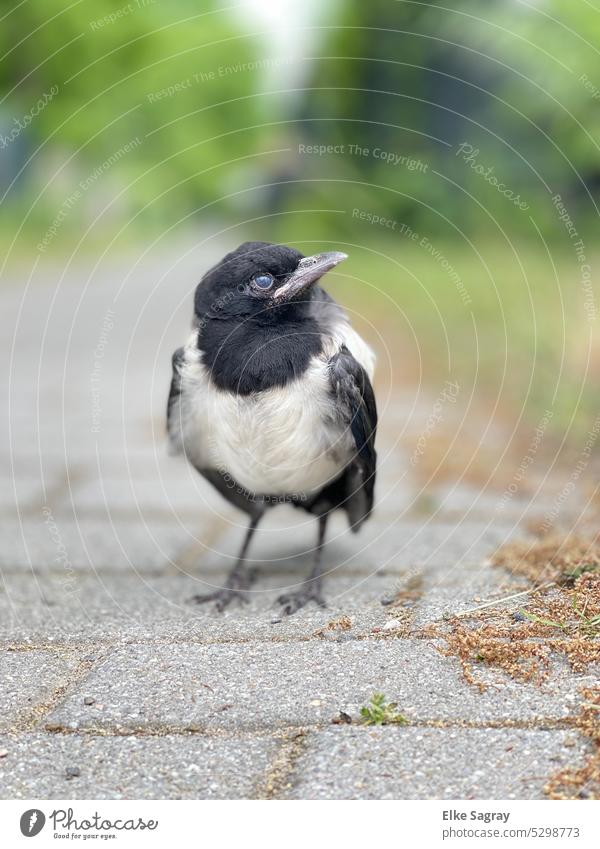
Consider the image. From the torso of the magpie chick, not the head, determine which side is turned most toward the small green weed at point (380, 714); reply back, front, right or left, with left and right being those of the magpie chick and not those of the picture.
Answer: front

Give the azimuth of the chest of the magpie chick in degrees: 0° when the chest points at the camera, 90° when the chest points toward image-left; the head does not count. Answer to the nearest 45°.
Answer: approximately 0°
